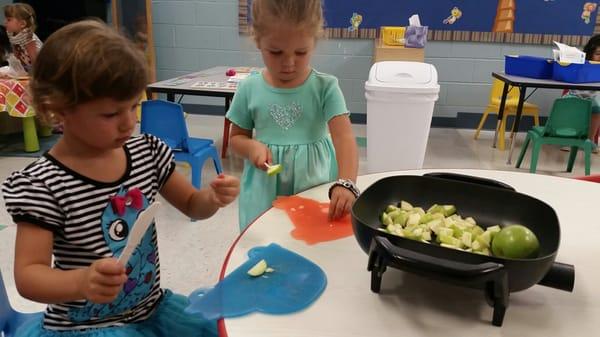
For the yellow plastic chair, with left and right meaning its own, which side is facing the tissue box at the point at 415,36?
back

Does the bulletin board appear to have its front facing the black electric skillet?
yes
